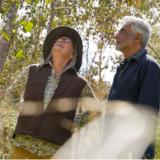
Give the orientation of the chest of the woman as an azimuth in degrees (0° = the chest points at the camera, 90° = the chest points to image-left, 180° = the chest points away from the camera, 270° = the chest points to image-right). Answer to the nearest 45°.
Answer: approximately 0°

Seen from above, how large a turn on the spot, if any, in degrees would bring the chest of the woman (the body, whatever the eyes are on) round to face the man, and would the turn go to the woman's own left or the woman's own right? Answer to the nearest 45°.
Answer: approximately 45° to the woman's own left

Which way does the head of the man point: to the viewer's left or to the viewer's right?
to the viewer's left
